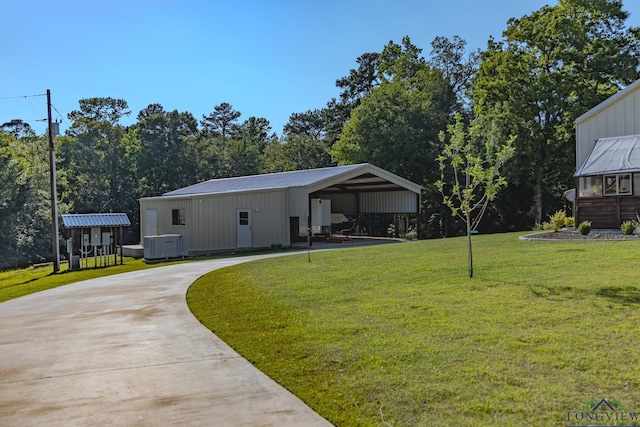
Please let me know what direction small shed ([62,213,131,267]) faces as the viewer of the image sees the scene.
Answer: facing the viewer

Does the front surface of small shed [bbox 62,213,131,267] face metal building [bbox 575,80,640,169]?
no

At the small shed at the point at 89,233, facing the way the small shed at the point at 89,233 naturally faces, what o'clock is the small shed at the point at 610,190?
the small shed at the point at 610,190 is roughly at 10 o'clock from the small shed at the point at 89,233.

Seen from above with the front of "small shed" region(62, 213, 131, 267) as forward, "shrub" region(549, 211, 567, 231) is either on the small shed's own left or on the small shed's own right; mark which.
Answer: on the small shed's own left

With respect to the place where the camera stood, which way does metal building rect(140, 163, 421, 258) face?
facing the viewer and to the right of the viewer

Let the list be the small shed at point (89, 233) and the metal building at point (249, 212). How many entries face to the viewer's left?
0

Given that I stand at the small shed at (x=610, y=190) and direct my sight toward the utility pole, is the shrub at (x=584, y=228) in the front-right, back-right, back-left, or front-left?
front-left

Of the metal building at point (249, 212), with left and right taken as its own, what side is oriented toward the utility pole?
right
